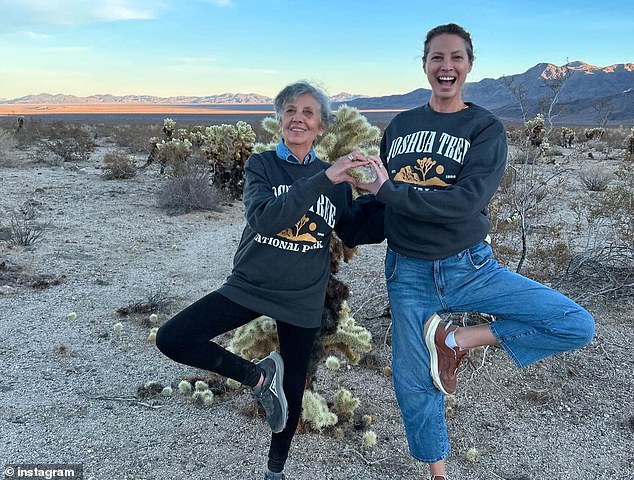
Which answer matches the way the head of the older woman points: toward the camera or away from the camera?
toward the camera

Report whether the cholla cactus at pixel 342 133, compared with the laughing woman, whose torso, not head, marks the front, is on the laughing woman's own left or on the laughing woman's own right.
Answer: on the laughing woman's own right

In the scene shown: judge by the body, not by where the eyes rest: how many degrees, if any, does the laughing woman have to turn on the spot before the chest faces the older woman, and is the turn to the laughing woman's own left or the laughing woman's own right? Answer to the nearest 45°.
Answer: approximately 90° to the laughing woman's own right

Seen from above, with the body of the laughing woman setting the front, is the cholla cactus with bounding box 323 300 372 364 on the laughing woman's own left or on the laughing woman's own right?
on the laughing woman's own right

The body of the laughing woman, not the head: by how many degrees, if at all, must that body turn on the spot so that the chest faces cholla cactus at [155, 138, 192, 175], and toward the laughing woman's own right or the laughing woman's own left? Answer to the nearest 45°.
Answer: approximately 135° to the laughing woman's own right

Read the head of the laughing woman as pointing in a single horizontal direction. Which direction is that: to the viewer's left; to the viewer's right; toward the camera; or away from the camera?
toward the camera

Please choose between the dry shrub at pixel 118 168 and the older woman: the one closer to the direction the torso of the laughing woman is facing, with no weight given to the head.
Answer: the older woman

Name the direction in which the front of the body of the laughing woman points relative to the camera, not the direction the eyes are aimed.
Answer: toward the camera

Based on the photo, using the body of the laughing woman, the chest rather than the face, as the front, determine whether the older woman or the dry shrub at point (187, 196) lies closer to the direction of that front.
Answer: the older woman

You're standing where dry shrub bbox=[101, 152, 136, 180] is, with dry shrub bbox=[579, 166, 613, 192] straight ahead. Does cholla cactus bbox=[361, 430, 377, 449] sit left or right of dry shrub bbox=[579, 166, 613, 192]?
right

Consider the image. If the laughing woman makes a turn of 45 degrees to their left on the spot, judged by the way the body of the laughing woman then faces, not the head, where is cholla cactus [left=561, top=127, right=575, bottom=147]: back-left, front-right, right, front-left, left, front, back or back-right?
back-left

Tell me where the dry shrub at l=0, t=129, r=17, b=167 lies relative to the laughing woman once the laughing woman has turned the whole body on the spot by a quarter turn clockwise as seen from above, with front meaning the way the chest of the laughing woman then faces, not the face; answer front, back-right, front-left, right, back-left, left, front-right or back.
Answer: front-right

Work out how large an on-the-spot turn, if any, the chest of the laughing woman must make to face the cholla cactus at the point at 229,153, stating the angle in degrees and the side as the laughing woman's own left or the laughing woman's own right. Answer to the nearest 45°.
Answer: approximately 135° to the laughing woman's own right

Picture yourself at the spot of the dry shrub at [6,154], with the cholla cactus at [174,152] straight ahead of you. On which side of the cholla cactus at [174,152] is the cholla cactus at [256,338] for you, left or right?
right
